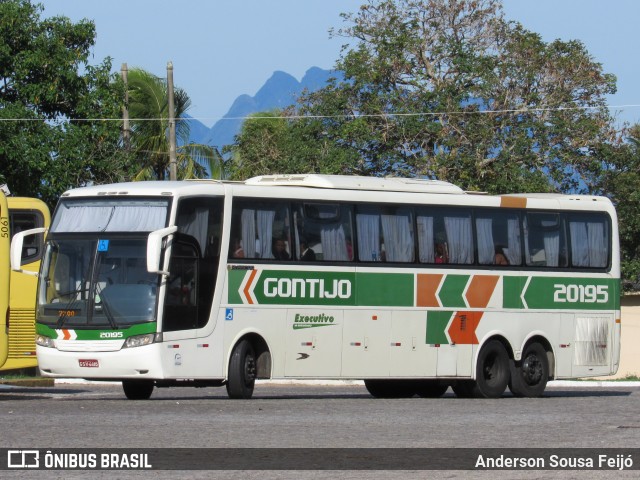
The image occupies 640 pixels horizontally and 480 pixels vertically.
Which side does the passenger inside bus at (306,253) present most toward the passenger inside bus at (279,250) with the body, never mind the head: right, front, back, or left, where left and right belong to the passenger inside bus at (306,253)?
front

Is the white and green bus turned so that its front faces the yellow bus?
no

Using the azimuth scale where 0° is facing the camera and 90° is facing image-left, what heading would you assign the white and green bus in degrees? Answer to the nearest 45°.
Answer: approximately 45°

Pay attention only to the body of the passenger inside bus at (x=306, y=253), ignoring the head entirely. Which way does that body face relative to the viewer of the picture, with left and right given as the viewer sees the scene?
facing the viewer and to the left of the viewer

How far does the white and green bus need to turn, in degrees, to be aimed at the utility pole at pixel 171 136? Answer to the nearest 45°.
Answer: approximately 135° to its right

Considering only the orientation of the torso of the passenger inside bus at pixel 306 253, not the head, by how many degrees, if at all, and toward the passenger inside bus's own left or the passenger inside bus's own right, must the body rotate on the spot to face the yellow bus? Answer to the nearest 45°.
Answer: approximately 90° to the passenger inside bus's own right

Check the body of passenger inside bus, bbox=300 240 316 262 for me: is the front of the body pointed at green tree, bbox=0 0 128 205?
no

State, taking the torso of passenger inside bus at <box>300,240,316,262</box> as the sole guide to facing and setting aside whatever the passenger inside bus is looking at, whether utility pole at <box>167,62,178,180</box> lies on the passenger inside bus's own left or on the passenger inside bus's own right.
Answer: on the passenger inside bus's own right

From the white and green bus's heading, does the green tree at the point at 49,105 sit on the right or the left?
on its right

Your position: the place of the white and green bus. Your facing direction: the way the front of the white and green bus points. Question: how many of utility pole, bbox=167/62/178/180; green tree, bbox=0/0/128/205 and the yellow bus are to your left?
0

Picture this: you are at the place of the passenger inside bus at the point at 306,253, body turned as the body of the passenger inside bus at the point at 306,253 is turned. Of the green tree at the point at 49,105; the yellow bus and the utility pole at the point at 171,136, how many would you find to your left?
0
